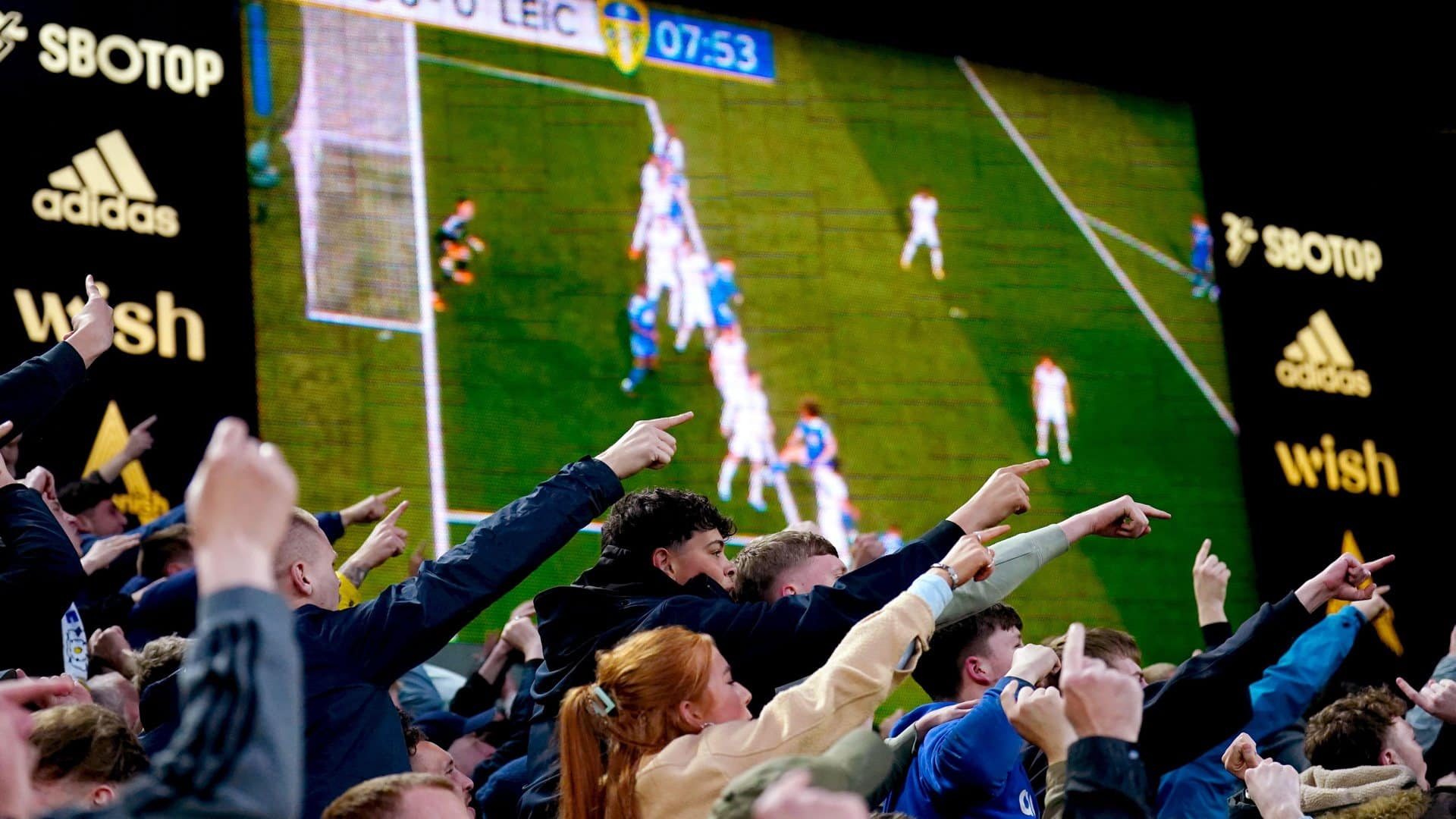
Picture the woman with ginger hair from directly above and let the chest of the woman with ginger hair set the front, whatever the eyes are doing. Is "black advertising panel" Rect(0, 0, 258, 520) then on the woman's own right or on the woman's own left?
on the woman's own left

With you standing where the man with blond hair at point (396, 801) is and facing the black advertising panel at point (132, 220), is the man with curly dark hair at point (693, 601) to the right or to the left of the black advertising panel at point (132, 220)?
right

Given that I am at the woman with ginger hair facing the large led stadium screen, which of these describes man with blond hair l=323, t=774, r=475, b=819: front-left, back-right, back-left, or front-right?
back-left

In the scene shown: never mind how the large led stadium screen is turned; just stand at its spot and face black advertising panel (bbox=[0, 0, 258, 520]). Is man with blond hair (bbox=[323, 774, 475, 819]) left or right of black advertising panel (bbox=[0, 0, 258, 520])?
left

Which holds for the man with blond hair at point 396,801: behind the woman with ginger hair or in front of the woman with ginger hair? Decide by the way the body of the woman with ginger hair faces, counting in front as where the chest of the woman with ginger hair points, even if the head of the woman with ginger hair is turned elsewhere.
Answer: behind

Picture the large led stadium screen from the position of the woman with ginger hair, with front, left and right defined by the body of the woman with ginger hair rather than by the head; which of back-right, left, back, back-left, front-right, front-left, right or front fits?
front-left

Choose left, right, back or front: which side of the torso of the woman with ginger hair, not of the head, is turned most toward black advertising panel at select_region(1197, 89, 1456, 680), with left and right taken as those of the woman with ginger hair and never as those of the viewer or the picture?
front

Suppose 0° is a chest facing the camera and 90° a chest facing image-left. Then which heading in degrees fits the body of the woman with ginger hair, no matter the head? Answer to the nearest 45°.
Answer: approximately 225°

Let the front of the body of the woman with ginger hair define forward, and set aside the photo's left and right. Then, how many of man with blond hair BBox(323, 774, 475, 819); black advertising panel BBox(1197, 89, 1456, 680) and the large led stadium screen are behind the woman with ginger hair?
1

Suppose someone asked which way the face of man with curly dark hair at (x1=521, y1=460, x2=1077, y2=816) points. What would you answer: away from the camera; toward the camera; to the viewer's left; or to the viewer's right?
to the viewer's right

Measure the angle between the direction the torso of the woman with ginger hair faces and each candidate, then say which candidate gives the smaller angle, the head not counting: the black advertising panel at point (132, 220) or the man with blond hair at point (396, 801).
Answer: the black advertising panel

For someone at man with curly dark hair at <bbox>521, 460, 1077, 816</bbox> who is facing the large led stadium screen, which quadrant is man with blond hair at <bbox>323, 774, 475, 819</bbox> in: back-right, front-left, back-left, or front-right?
back-left
